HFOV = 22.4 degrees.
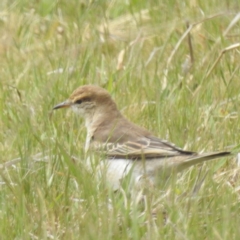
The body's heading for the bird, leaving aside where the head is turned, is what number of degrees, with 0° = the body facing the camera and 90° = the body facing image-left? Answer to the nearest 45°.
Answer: approximately 90°
